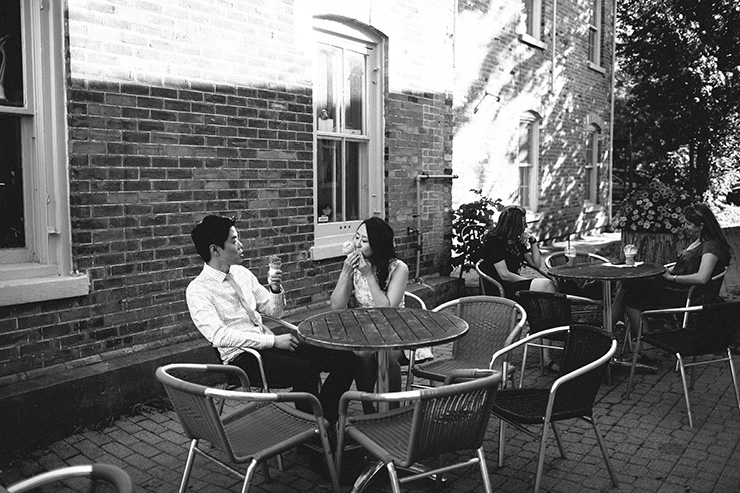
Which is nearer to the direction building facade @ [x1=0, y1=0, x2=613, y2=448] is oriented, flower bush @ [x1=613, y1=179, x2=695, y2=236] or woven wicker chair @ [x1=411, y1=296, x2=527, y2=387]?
the woven wicker chair

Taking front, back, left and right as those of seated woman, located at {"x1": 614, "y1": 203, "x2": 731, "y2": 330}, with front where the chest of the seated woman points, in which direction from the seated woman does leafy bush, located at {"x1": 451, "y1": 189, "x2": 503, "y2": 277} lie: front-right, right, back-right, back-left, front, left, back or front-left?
front-right

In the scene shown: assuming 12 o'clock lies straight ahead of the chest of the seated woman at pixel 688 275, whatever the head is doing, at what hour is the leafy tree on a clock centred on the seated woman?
The leafy tree is roughly at 3 o'clock from the seated woman.

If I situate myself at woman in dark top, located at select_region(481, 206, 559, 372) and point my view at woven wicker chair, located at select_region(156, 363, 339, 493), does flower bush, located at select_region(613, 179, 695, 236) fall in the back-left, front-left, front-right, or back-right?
back-left

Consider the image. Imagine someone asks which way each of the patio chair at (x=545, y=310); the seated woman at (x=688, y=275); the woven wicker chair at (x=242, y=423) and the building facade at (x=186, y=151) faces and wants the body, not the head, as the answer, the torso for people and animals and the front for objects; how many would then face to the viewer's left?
1

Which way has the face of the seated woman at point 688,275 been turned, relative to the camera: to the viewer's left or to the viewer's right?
to the viewer's left

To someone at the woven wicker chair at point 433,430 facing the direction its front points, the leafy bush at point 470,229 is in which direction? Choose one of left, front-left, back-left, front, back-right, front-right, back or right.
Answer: front-right

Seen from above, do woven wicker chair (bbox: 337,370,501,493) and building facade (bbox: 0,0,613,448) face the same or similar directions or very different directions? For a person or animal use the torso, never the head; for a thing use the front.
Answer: very different directions

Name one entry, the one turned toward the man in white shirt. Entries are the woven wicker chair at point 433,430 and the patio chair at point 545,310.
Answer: the woven wicker chair

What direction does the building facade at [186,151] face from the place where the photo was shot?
facing the viewer and to the right of the viewer

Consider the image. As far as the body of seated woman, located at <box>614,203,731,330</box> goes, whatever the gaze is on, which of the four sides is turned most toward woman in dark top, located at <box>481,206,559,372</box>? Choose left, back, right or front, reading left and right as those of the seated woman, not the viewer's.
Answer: front

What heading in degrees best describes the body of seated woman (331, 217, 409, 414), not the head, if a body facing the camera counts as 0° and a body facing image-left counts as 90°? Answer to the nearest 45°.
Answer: approximately 45°

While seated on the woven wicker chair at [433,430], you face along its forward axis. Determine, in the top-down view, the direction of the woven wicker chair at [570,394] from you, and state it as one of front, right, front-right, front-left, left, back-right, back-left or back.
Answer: right

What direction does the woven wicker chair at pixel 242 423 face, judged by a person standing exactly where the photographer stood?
facing away from the viewer and to the right of the viewer

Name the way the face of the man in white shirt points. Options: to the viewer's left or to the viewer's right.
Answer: to the viewer's right
